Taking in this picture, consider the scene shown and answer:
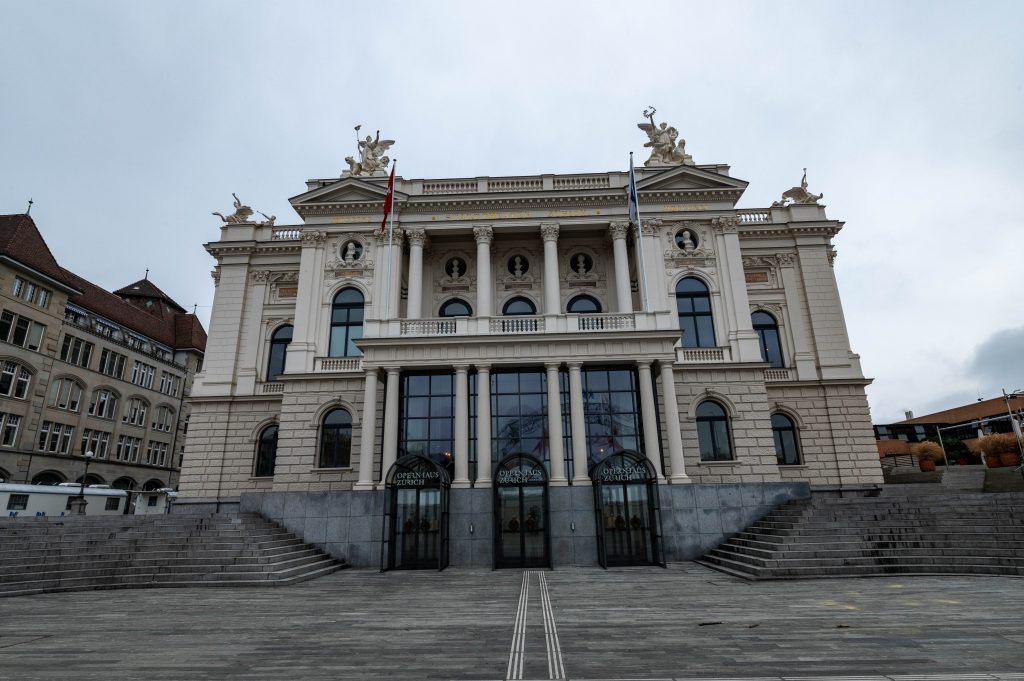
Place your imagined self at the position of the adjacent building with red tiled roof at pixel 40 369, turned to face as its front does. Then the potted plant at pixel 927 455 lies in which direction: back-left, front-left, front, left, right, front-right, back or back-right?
front

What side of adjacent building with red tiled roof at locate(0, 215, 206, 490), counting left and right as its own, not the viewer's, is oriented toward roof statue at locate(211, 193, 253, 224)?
front

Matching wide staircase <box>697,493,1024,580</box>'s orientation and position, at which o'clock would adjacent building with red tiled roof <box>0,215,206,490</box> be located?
The adjacent building with red tiled roof is roughly at 3 o'clock from the wide staircase.

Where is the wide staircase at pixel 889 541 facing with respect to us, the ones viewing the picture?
facing the viewer

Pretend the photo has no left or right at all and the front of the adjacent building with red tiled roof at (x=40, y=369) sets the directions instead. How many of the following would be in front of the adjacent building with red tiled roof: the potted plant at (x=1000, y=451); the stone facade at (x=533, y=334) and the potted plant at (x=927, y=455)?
3

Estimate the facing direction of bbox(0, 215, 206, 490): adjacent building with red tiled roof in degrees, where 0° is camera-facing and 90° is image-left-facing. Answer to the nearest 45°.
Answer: approximately 315°

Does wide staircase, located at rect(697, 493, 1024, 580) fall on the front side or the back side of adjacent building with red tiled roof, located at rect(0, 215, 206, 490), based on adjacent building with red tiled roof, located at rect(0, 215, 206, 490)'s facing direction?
on the front side

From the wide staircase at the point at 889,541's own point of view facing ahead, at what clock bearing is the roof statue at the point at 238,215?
The roof statue is roughly at 3 o'clock from the wide staircase.

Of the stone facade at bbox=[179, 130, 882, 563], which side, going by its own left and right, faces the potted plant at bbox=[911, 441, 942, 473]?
left

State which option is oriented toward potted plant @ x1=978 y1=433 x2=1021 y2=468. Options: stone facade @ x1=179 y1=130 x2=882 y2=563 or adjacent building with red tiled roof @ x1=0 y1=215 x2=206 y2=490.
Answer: the adjacent building with red tiled roof

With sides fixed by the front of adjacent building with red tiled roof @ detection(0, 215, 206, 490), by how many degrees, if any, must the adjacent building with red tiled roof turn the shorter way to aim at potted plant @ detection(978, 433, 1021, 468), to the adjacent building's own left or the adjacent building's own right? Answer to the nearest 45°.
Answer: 0° — it already faces it

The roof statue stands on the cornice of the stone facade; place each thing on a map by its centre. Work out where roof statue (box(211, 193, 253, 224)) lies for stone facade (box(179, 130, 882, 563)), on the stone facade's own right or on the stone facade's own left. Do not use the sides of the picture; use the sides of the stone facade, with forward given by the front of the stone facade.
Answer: on the stone facade's own right

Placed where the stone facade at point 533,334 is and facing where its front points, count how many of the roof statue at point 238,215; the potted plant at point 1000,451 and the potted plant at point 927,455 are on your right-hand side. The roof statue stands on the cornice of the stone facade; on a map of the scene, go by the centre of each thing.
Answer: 1

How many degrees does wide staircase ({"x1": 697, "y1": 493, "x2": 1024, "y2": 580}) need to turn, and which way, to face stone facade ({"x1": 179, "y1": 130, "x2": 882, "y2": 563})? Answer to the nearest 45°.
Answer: approximately 90° to its right
